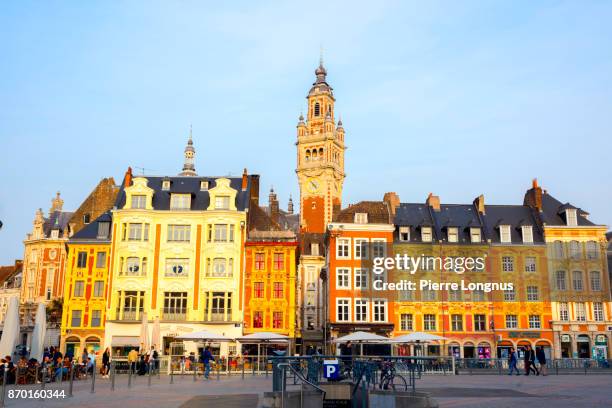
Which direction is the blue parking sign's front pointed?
toward the camera
